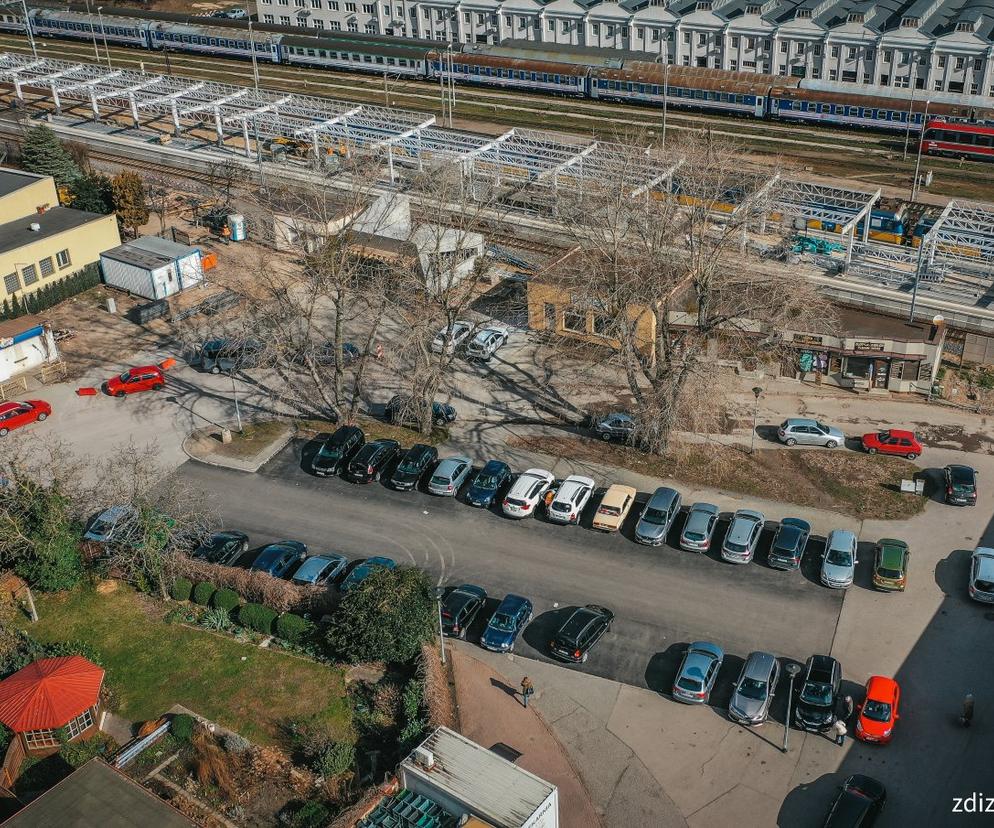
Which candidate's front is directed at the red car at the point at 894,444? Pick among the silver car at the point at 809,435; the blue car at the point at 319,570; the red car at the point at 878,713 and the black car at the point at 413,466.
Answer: the silver car

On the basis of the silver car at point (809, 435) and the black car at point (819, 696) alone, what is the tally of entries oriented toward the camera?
1

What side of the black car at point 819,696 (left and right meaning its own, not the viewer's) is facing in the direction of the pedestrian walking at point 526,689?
right

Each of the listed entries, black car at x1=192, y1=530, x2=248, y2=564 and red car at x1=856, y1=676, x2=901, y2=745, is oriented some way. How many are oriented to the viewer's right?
0

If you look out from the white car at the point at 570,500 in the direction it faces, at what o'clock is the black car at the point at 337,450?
The black car is roughly at 8 o'clock from the white car.

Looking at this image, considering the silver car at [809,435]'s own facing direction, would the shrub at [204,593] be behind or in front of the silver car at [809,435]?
behind

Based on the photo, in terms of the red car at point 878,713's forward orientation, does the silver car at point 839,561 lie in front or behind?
behind
